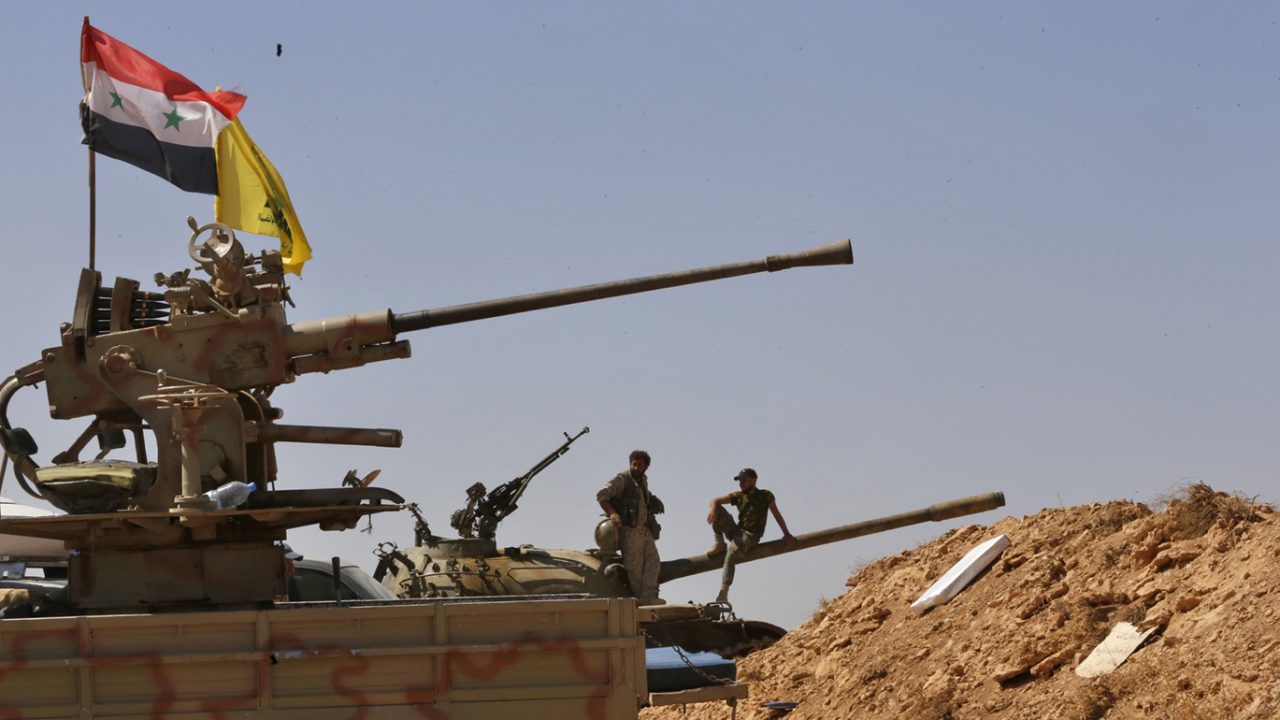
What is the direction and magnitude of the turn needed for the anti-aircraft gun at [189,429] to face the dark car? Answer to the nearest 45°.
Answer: approximately 90° to its left

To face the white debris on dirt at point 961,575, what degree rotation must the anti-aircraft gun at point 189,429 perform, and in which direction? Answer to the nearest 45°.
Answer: approximately 45° to its left

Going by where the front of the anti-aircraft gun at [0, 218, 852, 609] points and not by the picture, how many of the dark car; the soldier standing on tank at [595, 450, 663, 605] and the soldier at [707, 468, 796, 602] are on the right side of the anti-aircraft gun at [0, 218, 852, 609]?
0

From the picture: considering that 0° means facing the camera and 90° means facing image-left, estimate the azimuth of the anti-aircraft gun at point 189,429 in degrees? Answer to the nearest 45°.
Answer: approximately 270°

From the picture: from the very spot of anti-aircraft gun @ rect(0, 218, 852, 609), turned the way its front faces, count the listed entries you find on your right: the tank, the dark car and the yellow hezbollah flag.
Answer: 0

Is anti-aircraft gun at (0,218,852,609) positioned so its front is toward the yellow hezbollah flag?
no

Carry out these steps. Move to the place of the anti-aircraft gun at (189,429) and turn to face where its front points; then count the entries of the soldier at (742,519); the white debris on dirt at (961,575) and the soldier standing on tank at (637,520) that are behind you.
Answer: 0

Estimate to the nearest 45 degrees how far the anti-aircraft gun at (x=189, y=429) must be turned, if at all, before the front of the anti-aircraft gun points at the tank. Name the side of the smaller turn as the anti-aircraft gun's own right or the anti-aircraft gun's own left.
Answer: approximately 90° to the anti-aircraft gun's own left

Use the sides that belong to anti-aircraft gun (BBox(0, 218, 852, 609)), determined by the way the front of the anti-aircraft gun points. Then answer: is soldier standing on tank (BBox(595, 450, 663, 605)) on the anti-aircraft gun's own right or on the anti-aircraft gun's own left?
on the anti-aircraft gun's own left
